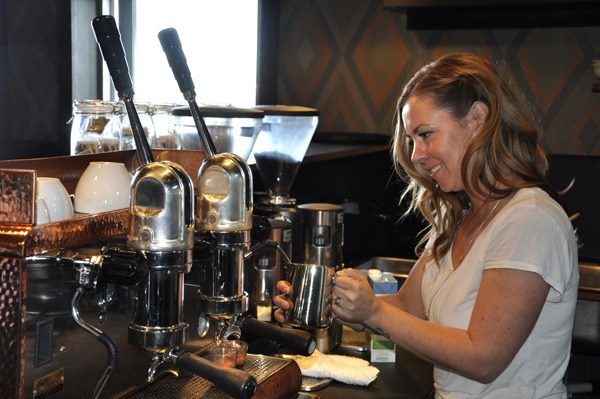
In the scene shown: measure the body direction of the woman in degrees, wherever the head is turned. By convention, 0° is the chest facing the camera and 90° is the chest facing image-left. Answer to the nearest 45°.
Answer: approximately 90°

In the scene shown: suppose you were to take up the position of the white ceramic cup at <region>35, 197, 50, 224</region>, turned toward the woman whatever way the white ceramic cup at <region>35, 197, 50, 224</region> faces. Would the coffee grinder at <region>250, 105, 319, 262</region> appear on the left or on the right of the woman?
left

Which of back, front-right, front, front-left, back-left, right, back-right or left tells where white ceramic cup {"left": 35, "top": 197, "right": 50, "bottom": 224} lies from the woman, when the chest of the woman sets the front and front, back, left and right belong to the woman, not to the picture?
front-left

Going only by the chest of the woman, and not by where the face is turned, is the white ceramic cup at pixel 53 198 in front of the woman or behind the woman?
in front

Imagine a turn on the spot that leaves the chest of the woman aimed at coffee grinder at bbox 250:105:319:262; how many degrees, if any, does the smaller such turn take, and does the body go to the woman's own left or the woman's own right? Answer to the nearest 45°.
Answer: approximately 45° to the woman's own right
